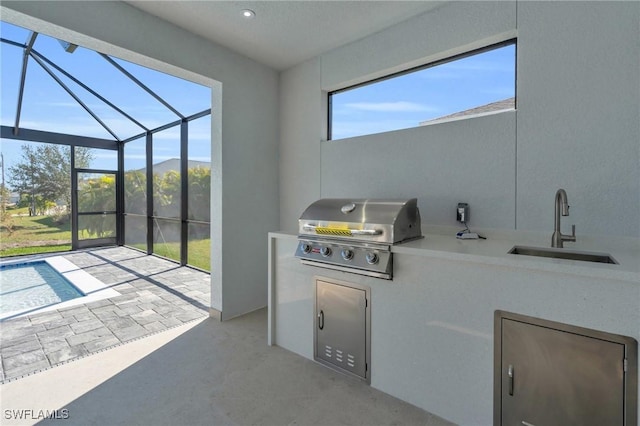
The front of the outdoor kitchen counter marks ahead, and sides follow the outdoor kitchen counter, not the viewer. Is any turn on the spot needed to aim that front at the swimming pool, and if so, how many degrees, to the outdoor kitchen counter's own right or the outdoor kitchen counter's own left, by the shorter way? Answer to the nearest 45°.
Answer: approximately 45° to the outdoor kitchen counter's own right

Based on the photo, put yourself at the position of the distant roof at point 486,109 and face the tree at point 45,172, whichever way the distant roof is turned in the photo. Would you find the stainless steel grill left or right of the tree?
left

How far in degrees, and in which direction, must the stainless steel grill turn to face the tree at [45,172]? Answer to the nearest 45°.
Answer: approximately 90° to its right

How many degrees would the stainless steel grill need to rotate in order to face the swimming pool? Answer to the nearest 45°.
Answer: approximately 45° to its right

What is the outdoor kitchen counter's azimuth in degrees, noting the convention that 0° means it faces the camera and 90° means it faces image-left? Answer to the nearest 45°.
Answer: approximately 45°
